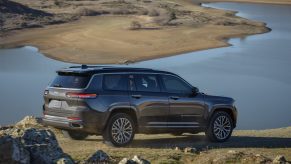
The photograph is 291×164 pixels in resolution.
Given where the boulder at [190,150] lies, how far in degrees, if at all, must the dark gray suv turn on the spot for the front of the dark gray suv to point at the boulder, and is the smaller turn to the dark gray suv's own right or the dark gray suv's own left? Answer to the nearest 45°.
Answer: approximately 90° to the dark gray suv's own right

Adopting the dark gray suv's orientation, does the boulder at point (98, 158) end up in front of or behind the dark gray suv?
behind

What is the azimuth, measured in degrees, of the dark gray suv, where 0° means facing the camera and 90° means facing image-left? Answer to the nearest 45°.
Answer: approximately 225°

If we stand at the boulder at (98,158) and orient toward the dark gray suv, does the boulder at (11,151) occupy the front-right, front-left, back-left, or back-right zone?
back-left

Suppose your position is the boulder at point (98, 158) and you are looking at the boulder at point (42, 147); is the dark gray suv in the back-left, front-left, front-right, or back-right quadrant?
back-right

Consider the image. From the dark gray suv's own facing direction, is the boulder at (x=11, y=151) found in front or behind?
behind

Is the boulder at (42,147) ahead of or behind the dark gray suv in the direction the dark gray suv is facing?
behind
